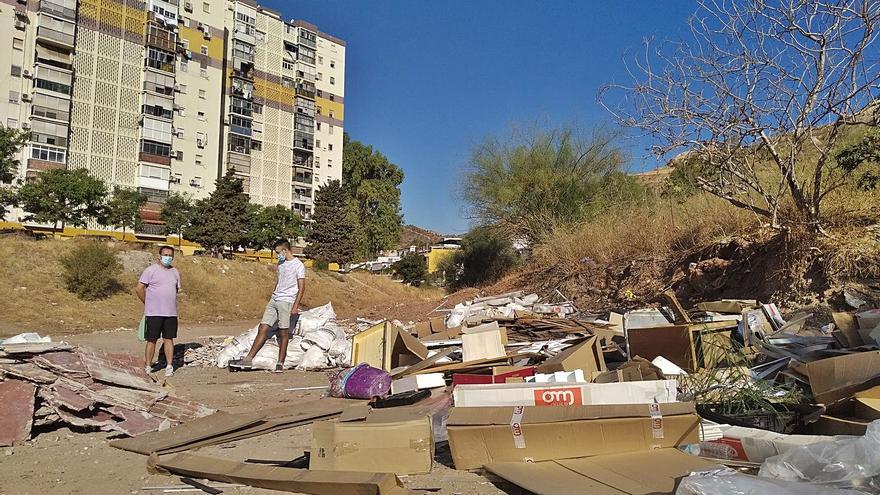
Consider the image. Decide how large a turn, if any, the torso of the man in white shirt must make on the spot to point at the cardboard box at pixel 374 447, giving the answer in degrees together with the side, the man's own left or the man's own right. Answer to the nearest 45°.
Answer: approximately 45° to the man's own left

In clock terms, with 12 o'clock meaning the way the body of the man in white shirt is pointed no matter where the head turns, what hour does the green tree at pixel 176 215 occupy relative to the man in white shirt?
The green tree is roughly at 4 o'clock from the man in white shirt.

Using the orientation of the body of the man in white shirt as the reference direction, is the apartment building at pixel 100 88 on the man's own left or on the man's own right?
on the man's own right

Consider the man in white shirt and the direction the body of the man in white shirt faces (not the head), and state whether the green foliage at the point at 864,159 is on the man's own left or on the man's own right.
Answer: on the man's own left

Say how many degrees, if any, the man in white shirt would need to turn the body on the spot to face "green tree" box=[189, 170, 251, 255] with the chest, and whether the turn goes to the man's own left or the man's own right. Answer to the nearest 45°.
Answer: approximately 135° to the man's own right

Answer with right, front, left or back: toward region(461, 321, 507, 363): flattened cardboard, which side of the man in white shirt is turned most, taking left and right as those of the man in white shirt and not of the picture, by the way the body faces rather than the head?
left

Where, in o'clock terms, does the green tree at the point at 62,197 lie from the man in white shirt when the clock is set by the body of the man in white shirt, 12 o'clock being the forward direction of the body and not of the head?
The green tree is roughly at 4 o'clock from the man in white shirt.

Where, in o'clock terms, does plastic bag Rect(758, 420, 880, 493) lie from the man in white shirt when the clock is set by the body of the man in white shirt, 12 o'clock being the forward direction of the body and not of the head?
The plastic bag is roughly at 10 o'clock from the man in white shirt.

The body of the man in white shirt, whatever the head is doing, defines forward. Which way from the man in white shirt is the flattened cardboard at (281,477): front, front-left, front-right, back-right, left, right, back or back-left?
front-left

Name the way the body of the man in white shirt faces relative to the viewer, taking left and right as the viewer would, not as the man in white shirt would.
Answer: facing the viewer and to the left of the viewer

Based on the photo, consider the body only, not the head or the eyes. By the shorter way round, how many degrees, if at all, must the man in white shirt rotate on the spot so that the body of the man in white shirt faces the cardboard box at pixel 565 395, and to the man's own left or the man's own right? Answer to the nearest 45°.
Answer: approximately 45° to the man's own left

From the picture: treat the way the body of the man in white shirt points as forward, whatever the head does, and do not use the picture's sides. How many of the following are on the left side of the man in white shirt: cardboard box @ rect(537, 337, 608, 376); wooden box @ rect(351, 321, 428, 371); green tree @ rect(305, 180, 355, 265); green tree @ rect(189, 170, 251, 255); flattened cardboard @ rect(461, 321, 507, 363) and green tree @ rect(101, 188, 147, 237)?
3

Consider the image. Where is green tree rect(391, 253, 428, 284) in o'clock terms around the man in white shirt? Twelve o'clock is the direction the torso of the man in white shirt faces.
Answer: The green tree is roughly at 5 o'clock from the man in white shirt.
